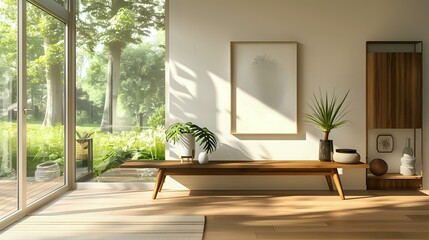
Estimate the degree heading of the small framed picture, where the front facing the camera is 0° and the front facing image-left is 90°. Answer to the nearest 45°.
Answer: approximately 0°

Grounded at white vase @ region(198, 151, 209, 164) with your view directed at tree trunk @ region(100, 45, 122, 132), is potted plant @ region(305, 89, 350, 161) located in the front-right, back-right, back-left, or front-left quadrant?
back-right

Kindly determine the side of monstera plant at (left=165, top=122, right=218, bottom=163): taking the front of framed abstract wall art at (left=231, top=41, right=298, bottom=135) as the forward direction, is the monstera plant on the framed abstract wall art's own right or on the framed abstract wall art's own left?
on the framed abstract wall art's own right

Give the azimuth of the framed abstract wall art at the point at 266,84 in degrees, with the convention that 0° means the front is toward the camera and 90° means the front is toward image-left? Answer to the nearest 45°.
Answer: approximately 0°

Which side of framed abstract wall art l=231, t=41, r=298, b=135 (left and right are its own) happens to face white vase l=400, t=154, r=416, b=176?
left

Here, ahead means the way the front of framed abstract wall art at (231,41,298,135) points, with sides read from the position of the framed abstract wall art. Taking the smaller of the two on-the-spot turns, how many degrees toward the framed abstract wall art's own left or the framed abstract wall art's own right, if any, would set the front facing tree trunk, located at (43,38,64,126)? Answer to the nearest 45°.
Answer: approximately 90° to the framed abstract wall art's own right

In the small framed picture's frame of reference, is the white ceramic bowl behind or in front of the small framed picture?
in front

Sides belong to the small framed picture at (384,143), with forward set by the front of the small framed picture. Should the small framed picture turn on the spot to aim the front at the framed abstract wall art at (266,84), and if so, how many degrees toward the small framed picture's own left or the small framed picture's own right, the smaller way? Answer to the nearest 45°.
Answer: approximately 45° to the small framed picture's own right

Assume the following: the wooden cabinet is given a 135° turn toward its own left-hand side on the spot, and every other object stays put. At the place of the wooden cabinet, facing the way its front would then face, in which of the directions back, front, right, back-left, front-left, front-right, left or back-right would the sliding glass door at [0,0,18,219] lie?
back

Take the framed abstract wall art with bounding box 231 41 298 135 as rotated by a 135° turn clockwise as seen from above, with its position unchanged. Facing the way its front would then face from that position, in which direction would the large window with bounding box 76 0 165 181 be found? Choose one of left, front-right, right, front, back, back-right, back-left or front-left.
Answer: front-left
